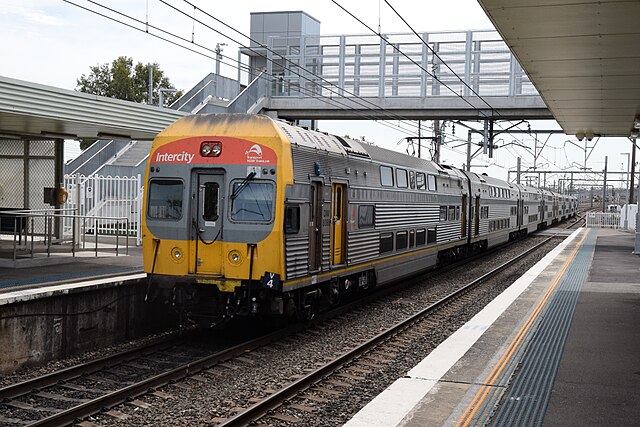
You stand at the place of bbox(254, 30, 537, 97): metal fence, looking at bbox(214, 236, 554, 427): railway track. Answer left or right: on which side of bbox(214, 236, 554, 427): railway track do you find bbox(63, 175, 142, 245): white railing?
right

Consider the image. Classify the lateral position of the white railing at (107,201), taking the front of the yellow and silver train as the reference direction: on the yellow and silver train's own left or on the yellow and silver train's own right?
on the yellow and silver train's own right

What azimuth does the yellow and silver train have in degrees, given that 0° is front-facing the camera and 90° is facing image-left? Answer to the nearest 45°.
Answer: approximately 45°
